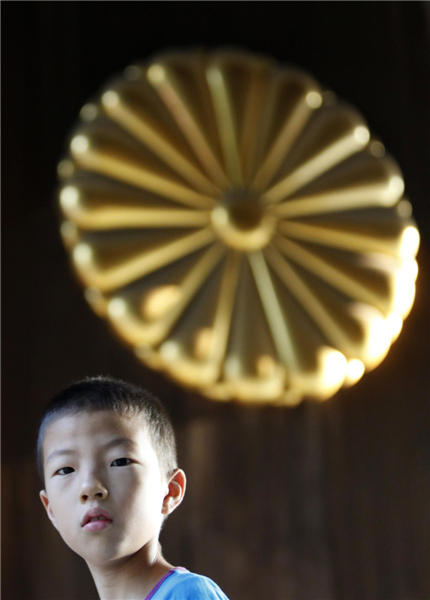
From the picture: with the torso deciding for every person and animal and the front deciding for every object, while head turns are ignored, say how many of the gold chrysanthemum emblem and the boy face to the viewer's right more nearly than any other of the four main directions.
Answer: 0

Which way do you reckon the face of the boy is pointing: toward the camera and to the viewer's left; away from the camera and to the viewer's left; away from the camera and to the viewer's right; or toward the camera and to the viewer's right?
toward the camera and to the viewer's left

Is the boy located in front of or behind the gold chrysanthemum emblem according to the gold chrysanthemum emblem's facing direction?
in front

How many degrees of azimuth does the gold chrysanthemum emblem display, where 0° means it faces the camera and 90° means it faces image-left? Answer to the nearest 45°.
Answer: approximately 0°

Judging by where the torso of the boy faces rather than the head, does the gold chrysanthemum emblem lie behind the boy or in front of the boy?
behind
